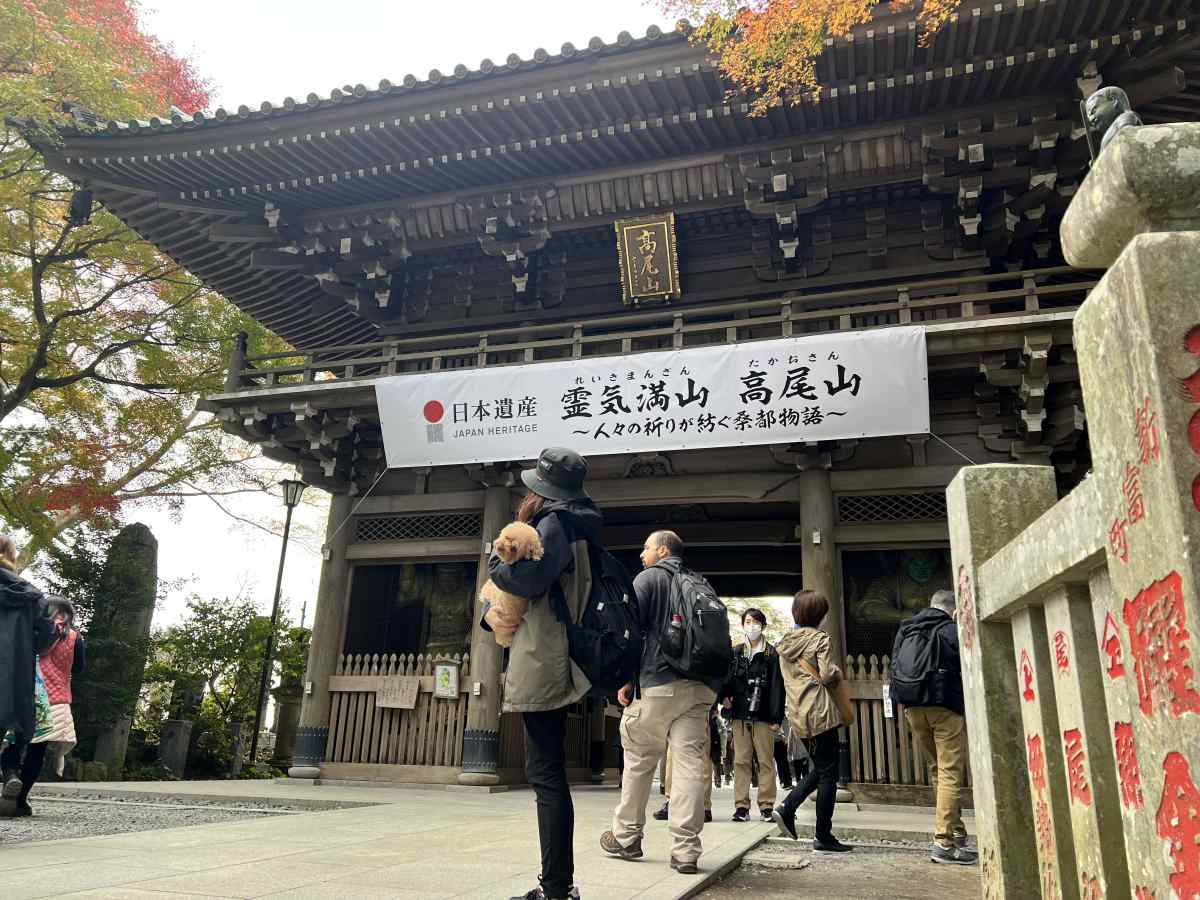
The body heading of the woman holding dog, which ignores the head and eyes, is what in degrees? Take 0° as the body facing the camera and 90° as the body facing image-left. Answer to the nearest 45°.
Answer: approximately 90°

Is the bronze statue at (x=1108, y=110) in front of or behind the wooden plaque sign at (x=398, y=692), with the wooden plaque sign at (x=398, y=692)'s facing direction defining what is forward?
in front

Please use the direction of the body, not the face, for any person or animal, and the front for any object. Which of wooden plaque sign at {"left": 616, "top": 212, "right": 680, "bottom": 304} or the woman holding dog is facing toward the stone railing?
the wooden plaque sign

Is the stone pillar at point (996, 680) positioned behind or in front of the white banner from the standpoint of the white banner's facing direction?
in front

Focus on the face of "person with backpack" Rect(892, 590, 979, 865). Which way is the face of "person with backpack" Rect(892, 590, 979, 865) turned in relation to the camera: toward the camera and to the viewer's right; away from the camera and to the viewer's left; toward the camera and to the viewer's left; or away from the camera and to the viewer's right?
away from the camera and to the viewer's right

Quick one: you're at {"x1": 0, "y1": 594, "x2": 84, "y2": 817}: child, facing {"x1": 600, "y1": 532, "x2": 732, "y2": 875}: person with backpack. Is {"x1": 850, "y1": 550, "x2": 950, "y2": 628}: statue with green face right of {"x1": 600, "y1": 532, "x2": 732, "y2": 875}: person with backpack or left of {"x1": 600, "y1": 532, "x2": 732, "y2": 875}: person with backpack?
left
